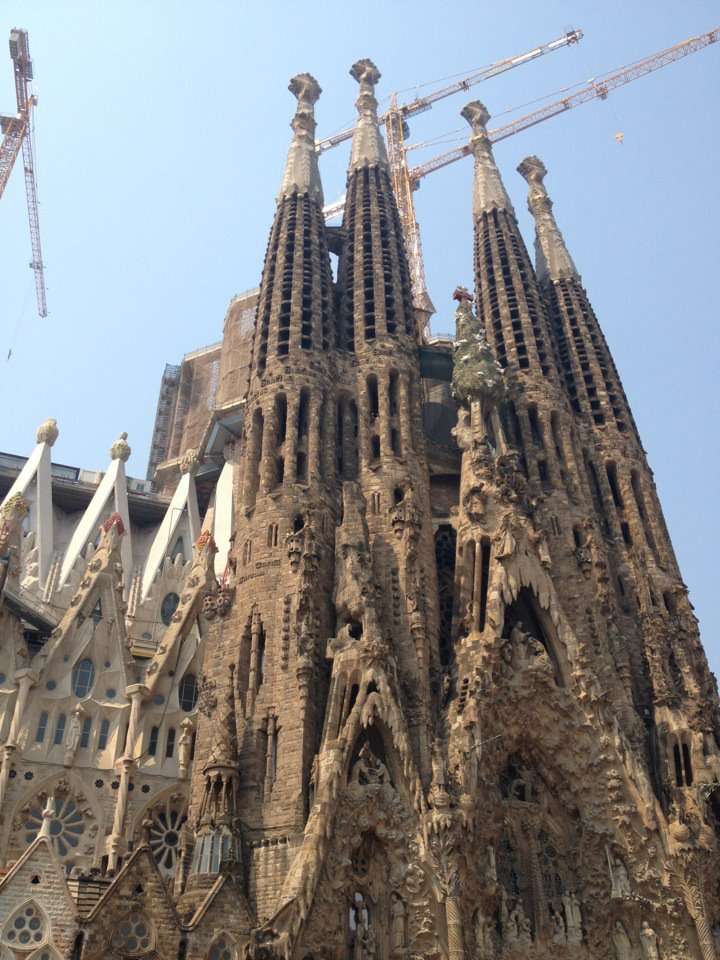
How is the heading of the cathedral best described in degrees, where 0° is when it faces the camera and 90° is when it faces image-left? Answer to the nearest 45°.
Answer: approximately 315°
